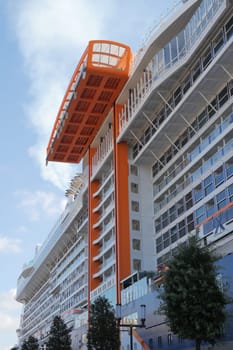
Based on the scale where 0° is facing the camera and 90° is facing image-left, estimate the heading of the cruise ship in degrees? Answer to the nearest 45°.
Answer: approximately 315°
